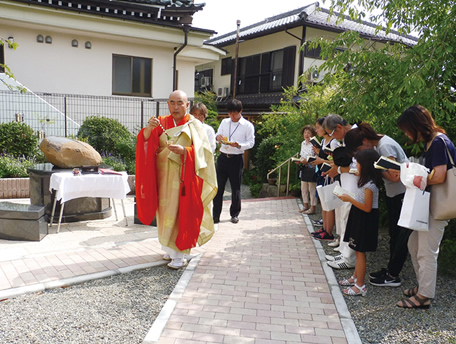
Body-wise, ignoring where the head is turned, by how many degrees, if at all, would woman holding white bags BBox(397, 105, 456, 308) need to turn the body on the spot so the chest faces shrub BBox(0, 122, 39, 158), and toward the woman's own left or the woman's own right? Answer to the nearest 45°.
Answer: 0° — they already face it

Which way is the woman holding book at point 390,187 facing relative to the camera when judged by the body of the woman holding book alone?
to the viewer's left

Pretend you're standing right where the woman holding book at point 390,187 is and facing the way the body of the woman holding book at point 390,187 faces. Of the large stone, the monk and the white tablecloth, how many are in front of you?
3

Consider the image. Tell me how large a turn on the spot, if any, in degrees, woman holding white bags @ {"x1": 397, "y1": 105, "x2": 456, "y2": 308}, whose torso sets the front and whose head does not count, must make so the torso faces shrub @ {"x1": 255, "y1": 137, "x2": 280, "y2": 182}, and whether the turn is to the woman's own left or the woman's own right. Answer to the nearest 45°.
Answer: approximately 45° to the woman's own right

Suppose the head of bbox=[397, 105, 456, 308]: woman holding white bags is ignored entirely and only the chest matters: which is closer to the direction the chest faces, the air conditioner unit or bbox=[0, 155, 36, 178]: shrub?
the shrub

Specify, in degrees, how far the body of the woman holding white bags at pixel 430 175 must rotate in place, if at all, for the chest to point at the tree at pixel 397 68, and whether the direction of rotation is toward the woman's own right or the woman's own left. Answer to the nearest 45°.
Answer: approximately 90° to the woman's own right

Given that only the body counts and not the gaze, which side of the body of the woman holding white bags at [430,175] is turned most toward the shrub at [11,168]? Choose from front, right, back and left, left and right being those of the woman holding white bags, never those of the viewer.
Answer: front

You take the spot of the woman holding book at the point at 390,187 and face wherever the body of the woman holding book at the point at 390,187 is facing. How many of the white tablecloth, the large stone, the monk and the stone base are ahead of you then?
4

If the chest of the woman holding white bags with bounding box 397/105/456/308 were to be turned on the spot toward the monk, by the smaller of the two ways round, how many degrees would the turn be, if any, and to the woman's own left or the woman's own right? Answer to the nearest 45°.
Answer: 0° — they already face them

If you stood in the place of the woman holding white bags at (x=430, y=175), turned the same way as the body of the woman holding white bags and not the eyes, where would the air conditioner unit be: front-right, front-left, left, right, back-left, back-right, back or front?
front-right

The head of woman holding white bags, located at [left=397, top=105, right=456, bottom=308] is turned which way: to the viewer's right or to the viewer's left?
to the viewer's left

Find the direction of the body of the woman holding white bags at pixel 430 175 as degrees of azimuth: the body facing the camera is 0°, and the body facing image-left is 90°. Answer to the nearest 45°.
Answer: approximately 90°

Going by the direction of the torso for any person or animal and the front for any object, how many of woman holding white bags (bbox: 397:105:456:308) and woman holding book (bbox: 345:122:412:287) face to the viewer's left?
2
